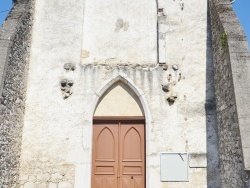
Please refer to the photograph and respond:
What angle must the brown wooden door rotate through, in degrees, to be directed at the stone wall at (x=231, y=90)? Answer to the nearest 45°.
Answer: approximately 45° to its left

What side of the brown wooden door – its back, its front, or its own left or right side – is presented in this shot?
front

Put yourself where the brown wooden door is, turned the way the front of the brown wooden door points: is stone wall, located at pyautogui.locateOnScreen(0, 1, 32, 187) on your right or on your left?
on your right

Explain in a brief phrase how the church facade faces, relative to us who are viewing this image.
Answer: facing the viewer
